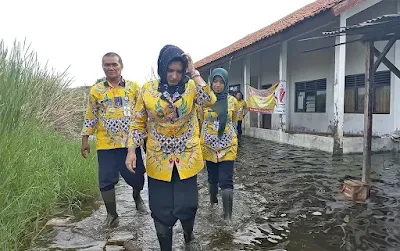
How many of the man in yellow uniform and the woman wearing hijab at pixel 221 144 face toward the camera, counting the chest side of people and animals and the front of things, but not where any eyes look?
2

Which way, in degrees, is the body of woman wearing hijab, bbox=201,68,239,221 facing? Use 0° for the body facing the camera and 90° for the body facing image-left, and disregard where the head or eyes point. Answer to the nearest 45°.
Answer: approximately 0°

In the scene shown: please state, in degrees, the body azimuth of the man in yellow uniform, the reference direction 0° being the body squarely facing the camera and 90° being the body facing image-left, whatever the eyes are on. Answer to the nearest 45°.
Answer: approximately 0°

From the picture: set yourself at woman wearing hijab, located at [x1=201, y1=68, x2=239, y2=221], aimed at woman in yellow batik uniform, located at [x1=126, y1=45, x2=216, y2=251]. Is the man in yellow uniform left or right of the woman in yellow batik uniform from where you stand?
right

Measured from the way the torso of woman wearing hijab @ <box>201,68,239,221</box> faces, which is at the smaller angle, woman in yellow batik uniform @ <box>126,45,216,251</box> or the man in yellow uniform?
the woman in yellow batik uniform

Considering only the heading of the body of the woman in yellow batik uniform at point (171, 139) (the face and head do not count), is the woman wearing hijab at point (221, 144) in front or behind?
behind

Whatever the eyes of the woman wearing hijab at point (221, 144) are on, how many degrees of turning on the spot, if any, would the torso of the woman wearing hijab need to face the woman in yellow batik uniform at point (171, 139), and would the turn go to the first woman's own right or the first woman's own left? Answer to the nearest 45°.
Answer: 0° — they already face them

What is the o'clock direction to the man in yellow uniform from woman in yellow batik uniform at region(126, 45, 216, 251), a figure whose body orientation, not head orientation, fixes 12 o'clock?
The man in yellow uniform is roughly at 5 o'clock from the woman in yellow batik uniform.

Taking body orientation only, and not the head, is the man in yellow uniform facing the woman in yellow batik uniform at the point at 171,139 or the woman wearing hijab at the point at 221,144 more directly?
the woman in yellow batik uniform

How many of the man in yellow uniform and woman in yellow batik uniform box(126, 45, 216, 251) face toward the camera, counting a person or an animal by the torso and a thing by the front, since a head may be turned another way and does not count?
2

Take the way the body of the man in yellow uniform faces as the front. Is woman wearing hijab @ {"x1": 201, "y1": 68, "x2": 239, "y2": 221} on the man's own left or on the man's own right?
on the man's own left
